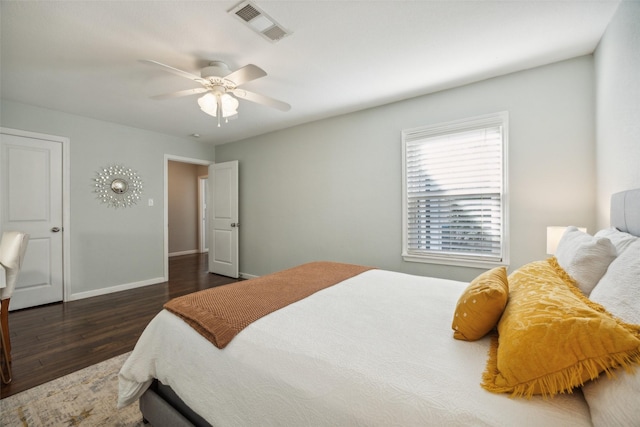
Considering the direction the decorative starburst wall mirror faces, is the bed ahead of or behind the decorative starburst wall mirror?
ahead

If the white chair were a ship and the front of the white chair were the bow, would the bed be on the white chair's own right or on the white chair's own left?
on the white chair's own left

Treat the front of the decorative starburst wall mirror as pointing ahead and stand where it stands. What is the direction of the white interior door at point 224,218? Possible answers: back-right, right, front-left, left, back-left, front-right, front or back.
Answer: left

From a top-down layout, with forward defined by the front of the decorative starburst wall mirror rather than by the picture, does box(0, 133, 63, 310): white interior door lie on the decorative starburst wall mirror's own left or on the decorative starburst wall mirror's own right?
on the decorative starburst wall mirror's own right

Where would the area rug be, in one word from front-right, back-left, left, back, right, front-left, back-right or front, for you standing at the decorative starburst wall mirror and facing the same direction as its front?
front
